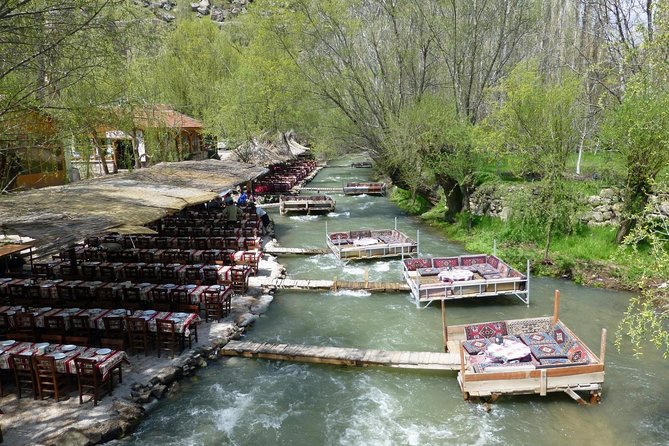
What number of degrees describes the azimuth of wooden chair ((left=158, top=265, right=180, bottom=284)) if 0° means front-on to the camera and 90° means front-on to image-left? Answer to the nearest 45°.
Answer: approximately 180°

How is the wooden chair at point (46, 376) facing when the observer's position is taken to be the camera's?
facing away from the viewer and to the right of the viewer

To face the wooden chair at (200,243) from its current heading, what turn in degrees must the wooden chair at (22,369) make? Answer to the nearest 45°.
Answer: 0° — it already faces it

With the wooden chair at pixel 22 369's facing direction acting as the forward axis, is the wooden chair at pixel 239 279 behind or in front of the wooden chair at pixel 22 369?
in front

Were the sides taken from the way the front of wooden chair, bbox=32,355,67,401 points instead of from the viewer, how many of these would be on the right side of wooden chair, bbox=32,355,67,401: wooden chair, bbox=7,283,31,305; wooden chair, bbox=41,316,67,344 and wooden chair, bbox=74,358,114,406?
1

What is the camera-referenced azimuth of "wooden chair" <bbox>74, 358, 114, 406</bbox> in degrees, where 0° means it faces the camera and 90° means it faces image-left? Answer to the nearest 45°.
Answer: approximately 225°

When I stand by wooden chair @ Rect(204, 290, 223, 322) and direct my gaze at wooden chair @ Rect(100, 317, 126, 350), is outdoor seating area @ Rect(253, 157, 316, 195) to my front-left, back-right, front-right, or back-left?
back-right

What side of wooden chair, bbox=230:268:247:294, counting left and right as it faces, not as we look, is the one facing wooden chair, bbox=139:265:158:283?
left

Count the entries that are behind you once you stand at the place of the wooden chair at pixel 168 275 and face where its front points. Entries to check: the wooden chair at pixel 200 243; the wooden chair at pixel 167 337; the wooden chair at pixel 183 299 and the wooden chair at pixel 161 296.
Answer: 3

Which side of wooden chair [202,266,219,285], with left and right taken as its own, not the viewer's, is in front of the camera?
back
